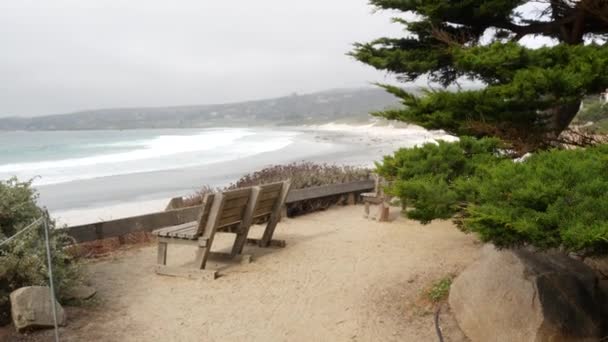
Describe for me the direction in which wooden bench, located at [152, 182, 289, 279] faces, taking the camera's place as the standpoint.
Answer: facing away from the viewer and to the left of the viewer

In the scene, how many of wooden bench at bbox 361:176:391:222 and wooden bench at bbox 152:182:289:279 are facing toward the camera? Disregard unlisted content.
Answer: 0

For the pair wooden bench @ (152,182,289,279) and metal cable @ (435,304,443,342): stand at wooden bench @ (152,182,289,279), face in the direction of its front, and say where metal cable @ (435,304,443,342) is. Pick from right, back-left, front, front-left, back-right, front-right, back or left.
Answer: back

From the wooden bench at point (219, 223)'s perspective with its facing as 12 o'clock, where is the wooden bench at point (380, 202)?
the wooden bench at point (380, 202) is roughly at 3 o'clock from the wooden bench at point (219, 223).

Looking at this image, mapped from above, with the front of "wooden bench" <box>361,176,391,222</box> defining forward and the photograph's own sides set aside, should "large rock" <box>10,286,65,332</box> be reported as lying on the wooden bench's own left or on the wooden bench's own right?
on the wooden bench's own left

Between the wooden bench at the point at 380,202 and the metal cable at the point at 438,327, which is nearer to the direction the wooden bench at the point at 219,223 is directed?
the wooden bench

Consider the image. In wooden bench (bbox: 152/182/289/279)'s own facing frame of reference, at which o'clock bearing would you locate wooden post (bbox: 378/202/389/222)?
The wooden post is roughly at 3 o'clock from the wooden bench.

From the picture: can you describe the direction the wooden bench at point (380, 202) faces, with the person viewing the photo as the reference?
facing to the left of the viewer
